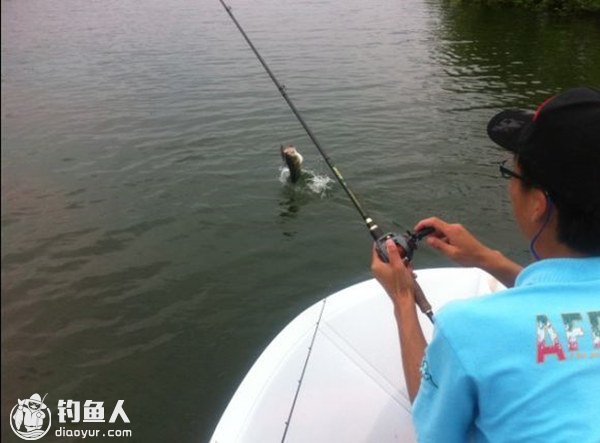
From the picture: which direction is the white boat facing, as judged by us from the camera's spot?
facing away from the viewer and to the right of the viewer

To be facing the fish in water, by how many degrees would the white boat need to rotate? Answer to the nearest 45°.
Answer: approximately 45° to its left
